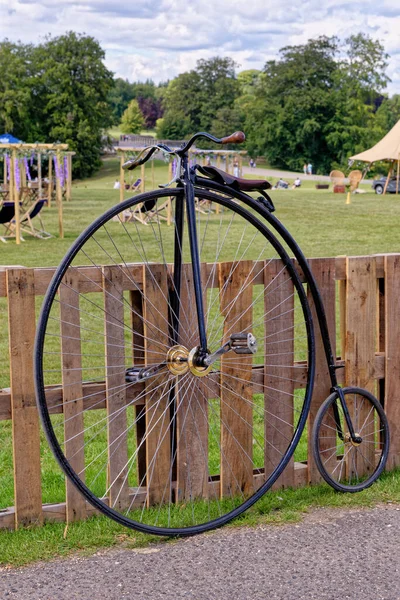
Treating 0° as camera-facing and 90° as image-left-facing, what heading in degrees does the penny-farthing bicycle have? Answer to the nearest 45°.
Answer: approximately 45°

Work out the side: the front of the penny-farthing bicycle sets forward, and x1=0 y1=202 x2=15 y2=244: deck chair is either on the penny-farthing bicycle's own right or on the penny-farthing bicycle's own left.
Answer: on the penny-farthing bicycle's own right
